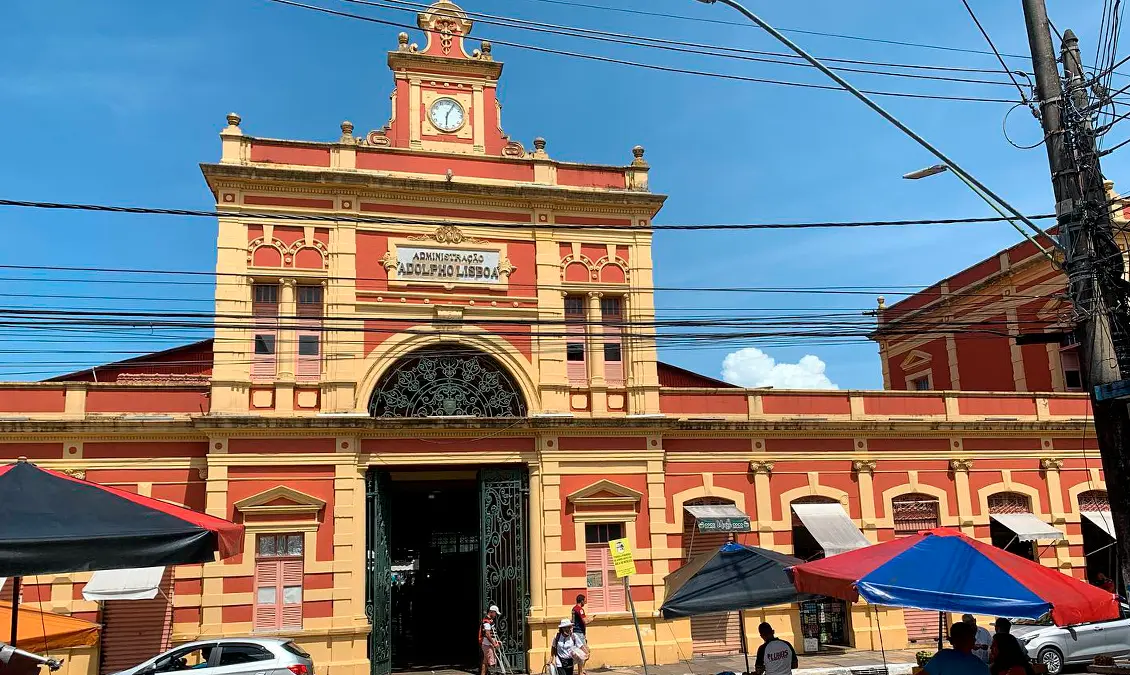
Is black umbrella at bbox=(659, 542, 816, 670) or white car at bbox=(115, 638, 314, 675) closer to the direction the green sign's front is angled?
the black umbrella

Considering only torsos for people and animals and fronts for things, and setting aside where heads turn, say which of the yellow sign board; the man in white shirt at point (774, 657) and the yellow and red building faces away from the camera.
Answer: the man in white shirt

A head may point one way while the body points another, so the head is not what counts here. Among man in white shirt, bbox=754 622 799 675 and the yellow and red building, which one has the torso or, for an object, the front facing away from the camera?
the man in white shirt

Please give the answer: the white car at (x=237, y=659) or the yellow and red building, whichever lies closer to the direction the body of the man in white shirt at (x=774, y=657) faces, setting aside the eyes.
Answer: the yellow and red building

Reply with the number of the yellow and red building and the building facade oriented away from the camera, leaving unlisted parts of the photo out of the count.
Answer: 0

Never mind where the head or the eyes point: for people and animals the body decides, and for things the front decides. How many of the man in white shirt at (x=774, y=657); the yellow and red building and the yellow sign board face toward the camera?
2

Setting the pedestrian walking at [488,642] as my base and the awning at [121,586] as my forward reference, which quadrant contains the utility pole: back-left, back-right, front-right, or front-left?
back-left

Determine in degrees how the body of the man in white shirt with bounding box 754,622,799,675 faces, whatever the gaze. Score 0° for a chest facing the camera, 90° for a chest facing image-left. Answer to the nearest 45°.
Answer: approximately 180°

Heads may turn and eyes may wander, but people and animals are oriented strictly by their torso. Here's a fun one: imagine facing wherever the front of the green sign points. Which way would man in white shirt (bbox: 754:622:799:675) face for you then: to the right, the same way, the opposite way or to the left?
the opposite way

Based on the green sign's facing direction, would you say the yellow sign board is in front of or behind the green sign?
in front

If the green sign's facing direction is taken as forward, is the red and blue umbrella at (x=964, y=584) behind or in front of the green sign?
in front

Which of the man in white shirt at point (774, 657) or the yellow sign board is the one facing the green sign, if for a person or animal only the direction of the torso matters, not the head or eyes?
the man in white shirt
